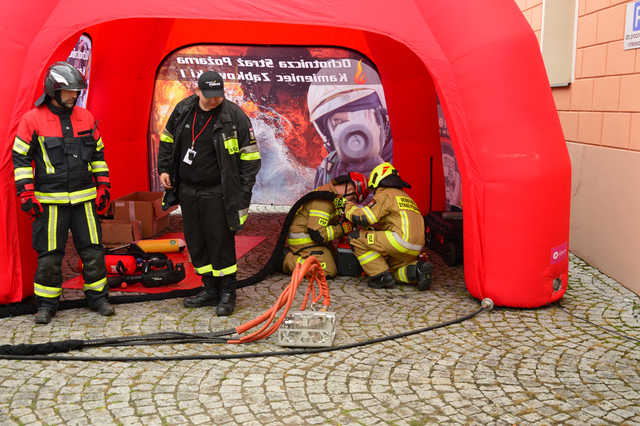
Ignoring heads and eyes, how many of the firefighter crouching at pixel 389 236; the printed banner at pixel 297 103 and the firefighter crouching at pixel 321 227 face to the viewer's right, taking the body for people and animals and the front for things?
1

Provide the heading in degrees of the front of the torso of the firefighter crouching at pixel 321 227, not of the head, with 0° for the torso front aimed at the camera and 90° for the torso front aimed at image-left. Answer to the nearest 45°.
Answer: approximately 270°

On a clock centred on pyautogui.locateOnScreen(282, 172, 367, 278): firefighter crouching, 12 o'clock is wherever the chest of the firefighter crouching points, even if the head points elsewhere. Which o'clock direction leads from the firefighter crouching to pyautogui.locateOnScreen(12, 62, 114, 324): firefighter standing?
The firefighter standing is roughly at 5 o'clock from the firefighter crouching.

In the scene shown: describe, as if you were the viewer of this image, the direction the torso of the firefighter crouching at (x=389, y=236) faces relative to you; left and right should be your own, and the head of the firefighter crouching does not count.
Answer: facing away from the viewer and to the left of the viewer

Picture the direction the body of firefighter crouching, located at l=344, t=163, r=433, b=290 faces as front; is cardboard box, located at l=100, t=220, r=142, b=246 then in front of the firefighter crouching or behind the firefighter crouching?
in front

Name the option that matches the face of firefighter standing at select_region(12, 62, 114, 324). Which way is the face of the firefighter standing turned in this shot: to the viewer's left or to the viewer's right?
to the viewer's right

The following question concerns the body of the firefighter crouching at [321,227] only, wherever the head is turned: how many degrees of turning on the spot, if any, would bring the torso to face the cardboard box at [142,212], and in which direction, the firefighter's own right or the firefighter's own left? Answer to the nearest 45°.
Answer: approximately 135° to the firefighter's own left
